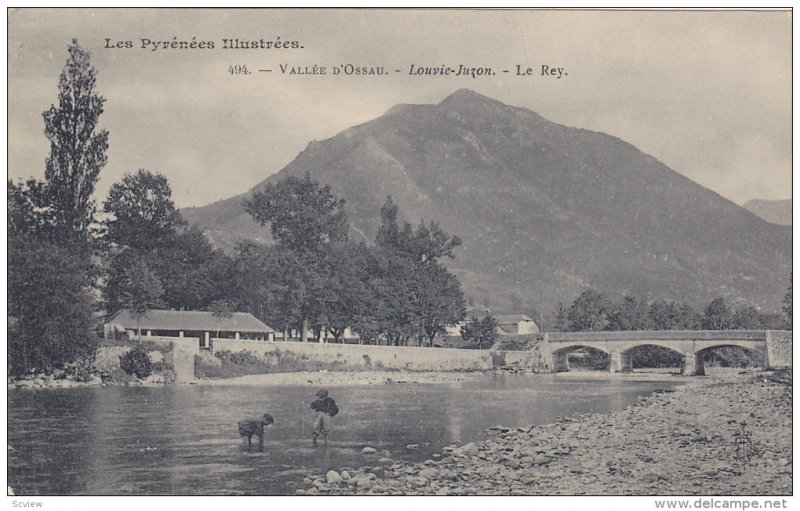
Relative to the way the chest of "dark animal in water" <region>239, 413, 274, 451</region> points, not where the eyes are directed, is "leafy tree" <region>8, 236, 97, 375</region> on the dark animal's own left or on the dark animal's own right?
on the dark animal's own left

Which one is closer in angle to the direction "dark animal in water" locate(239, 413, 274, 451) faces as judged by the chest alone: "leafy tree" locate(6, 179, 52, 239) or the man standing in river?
the man standing in river

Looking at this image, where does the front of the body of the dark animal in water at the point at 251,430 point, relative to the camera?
to the viewer's right

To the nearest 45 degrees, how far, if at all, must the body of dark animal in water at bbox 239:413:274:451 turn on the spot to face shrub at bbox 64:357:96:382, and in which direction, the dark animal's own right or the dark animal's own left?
approximately 90° to the dark animal's own left

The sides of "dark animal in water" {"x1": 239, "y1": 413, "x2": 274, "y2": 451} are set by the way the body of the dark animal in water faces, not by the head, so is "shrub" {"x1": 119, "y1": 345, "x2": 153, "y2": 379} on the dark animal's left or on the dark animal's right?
on the dark animal's left
